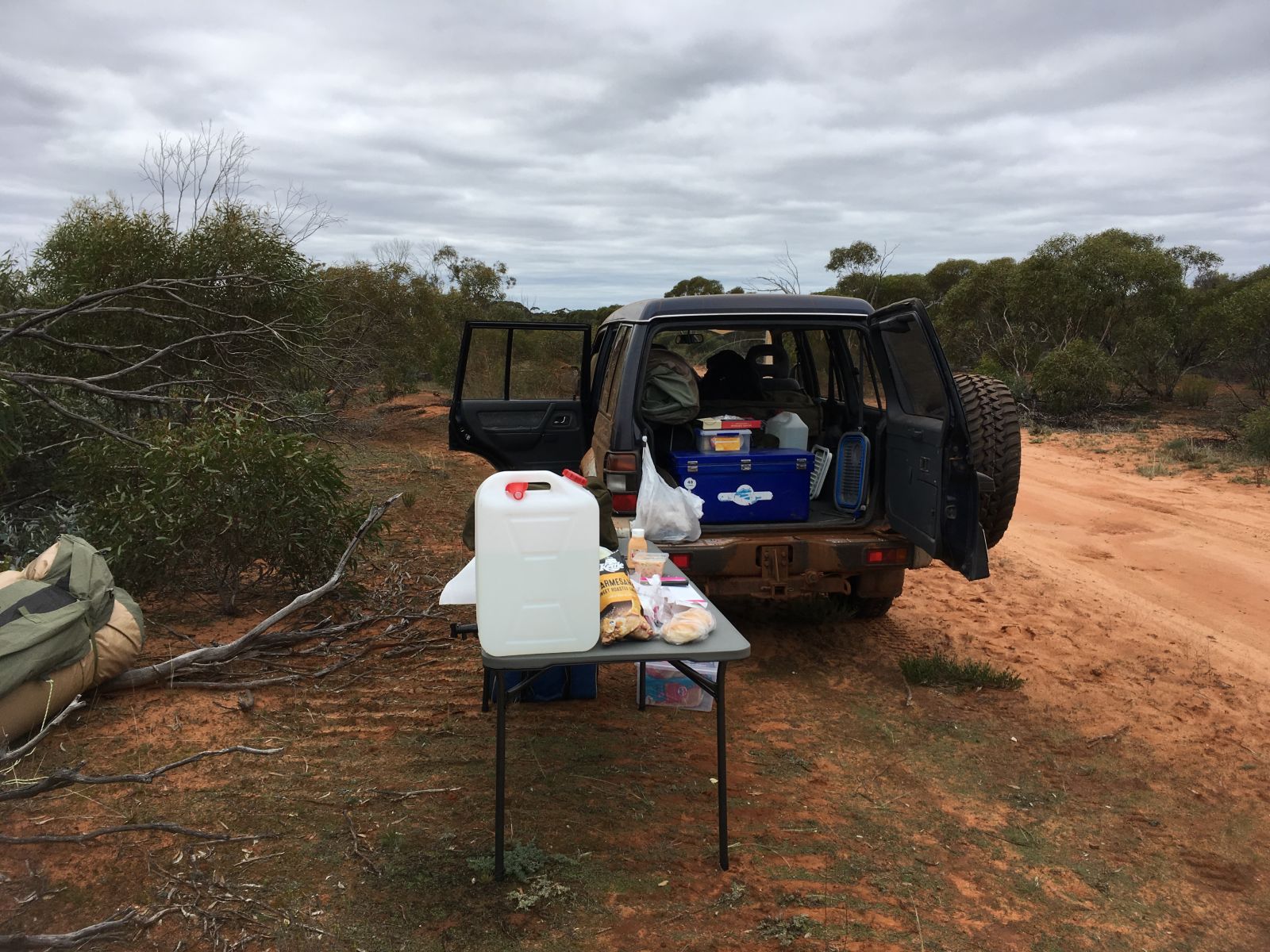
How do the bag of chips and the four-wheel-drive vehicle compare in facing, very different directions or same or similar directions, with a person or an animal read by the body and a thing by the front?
very different directions

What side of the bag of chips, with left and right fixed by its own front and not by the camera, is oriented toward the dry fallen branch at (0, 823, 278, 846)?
right

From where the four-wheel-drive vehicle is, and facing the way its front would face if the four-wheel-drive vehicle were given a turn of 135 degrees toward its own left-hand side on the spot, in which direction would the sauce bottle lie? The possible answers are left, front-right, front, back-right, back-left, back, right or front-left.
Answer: front

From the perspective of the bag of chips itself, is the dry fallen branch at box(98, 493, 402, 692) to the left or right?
on its right

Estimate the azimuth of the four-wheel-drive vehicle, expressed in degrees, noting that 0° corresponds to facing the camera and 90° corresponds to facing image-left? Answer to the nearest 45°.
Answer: approximately 180°

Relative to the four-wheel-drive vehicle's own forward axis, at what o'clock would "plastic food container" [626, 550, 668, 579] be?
The plastic food container is roughly at 7 o'clock from the four-wheel-drive vehicle.

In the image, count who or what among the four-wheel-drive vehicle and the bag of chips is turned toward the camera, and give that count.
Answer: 1

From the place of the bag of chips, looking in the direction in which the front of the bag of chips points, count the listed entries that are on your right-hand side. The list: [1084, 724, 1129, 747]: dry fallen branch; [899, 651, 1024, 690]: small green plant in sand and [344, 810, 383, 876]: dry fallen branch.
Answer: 1

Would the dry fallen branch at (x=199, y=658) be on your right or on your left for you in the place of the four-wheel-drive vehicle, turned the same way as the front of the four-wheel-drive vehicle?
on your left

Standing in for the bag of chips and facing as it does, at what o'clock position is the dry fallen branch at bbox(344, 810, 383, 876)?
The dry fallen branch is roughly at 3 o'clock from the bag of chips.

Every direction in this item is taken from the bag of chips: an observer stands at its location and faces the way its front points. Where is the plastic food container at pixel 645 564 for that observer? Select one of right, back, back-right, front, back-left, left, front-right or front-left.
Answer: back
